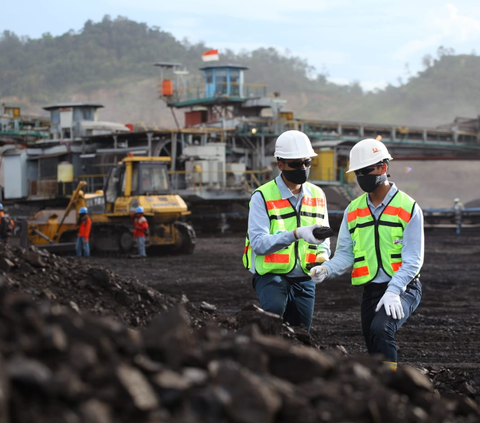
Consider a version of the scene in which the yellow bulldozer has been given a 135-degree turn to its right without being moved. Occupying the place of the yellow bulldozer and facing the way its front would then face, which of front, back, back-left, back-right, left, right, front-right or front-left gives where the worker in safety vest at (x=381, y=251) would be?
right

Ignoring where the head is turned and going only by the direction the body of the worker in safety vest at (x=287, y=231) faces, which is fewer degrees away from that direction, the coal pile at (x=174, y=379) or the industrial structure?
the coal pile

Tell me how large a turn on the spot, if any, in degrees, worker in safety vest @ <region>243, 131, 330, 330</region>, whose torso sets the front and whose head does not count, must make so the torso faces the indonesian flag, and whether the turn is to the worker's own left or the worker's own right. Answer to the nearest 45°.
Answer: approximately 135° to the worker's own left

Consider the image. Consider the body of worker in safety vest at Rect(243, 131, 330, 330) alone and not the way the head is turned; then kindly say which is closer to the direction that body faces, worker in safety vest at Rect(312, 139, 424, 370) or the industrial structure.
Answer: the worker in safety vest

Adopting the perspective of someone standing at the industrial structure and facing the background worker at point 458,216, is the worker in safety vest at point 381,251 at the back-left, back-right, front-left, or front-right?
front-right

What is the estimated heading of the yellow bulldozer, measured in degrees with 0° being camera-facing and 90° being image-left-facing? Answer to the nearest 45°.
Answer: approximately 135°

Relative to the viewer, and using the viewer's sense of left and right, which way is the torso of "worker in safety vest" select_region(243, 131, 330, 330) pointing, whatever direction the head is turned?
facing the viewer and to the right of the viewer

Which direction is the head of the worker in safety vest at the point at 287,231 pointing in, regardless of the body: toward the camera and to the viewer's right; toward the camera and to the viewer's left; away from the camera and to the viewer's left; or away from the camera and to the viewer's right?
toward the camera and to the viewer's right

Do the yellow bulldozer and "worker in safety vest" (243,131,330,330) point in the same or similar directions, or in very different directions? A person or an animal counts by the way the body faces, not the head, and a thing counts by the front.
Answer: very different directions

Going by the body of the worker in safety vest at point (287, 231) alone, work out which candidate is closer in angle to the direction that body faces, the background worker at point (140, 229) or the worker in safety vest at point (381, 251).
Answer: the worker in safety vest

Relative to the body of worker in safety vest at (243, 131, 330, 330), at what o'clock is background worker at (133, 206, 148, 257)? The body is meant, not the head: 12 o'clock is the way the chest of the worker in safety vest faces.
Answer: The background worker is roughly at 7 o'clock from the worker in safety vest.
